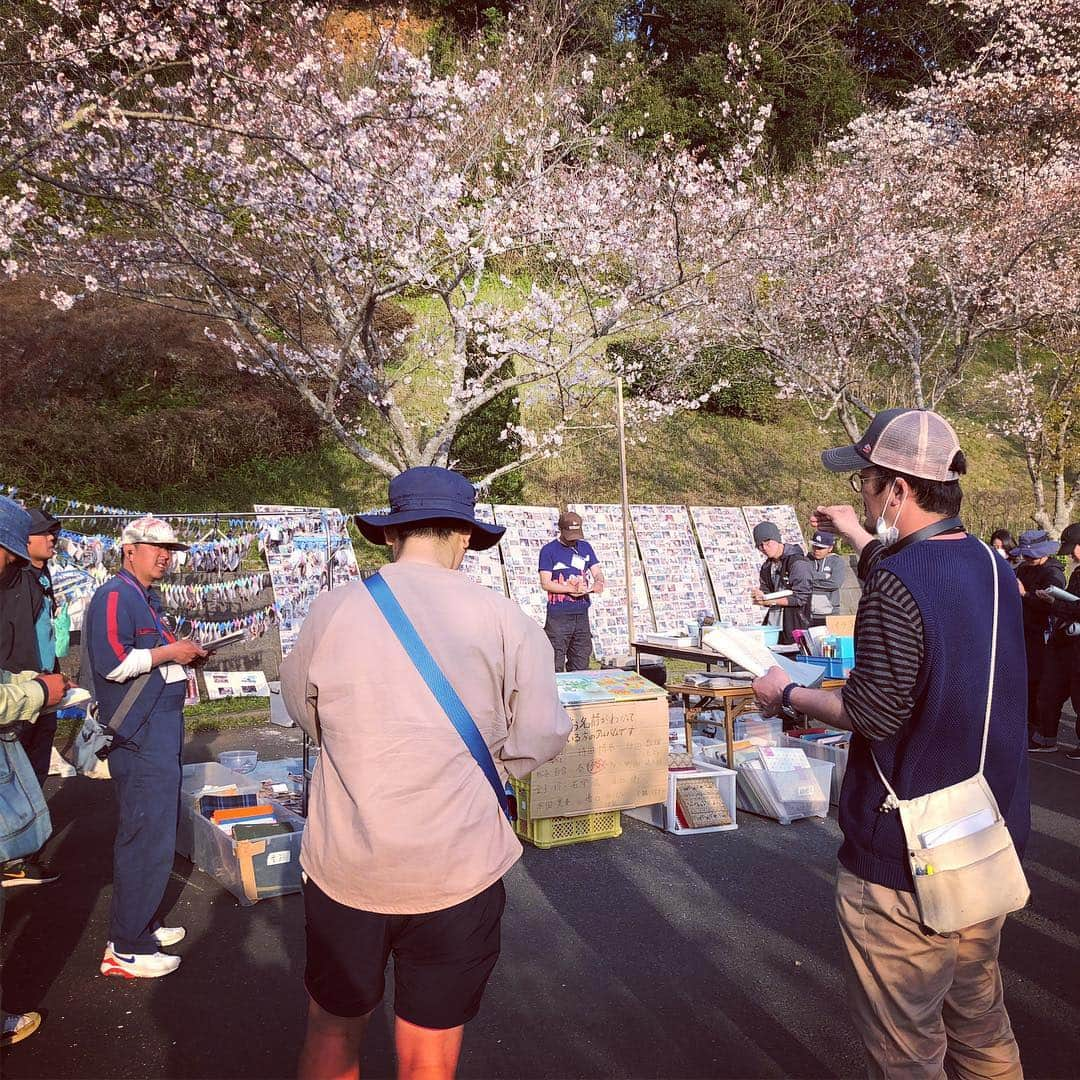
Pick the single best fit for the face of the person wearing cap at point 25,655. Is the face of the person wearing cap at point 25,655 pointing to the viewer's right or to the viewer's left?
to the viewer's right

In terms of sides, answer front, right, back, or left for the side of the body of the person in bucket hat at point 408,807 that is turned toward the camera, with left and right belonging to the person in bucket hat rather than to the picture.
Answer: back

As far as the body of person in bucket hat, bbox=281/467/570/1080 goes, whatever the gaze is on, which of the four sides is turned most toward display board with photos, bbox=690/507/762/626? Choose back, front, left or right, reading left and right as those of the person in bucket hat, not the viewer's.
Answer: front

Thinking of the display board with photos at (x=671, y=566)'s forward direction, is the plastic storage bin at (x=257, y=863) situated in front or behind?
in front

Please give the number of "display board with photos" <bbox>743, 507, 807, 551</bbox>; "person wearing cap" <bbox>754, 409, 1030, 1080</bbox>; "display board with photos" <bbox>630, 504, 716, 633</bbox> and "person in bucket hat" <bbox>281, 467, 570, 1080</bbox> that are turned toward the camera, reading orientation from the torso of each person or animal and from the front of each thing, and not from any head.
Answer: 2

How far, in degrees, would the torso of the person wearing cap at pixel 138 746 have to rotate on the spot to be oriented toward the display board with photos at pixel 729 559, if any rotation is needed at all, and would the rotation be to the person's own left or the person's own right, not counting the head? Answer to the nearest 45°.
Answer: approximately 45° to the person's own left

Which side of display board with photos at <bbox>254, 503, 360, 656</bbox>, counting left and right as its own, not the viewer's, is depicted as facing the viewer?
front

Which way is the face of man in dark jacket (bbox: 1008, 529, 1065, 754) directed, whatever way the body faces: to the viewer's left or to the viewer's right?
to the viewer's left

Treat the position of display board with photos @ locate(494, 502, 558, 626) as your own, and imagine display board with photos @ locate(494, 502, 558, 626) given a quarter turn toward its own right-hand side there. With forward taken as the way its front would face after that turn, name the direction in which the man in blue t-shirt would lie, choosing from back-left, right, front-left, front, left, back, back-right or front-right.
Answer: left

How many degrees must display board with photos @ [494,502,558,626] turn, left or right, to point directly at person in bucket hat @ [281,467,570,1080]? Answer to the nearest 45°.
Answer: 0° — it already faces them

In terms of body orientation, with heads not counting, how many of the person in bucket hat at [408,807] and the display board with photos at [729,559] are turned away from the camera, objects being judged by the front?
1

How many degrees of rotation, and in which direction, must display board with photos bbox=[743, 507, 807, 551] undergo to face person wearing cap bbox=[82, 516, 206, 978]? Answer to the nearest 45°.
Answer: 0° — it already faces them

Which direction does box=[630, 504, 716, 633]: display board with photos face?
toward the camera

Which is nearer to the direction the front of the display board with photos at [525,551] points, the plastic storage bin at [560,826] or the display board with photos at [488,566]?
the plastic storage bin

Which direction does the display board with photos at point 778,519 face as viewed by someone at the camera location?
facing the viewer

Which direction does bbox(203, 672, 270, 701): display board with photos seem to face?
toward the camera
